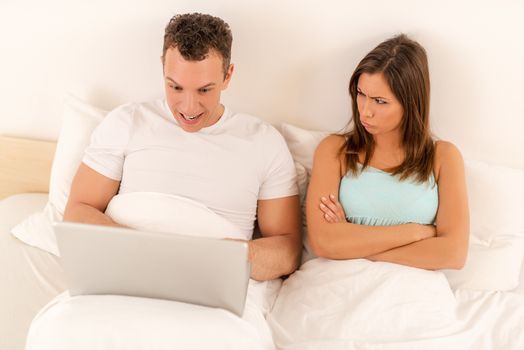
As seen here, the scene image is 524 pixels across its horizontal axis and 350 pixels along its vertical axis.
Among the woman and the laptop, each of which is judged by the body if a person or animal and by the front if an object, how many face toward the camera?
1

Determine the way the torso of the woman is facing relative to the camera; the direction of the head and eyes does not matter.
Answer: toward the camera

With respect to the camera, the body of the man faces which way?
toward the camera

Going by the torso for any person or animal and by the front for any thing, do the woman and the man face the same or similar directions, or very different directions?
same or similar directions

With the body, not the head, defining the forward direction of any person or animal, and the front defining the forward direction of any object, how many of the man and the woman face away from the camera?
0

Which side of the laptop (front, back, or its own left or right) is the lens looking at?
back

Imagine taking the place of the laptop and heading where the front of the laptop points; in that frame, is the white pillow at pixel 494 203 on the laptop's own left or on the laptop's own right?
on the laptop's own right

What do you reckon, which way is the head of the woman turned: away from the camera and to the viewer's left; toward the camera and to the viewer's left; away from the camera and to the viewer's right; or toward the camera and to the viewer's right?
toward the camera and to the viewer's left

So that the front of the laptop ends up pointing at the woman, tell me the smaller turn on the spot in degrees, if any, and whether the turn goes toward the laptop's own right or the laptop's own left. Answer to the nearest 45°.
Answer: approximately 45° to the laptop's own right
